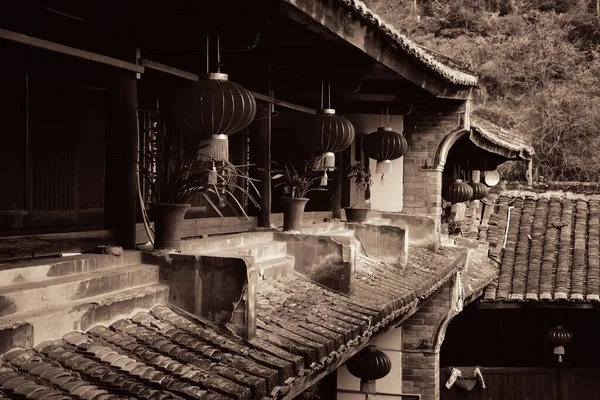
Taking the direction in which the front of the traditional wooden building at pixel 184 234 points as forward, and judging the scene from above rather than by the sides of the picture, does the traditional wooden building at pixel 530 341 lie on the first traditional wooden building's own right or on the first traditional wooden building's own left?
on the first traditional wooden building's own left

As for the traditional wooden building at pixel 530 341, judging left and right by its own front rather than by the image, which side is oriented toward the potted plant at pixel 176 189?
front

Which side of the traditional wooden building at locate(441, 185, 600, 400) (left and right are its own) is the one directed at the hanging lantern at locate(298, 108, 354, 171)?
front

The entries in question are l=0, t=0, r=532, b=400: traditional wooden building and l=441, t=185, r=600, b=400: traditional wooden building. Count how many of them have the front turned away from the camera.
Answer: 0

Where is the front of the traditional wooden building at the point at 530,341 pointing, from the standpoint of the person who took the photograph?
facing the viewer

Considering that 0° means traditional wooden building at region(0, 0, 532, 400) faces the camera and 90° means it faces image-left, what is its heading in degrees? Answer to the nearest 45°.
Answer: approximately 315°

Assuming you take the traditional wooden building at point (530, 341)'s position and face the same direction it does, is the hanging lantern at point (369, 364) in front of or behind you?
in front

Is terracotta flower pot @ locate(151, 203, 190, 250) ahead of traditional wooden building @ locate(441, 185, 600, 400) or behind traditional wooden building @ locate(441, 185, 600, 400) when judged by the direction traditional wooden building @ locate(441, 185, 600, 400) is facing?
ahead
